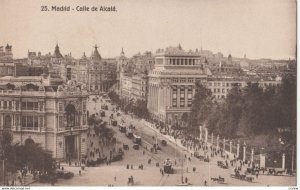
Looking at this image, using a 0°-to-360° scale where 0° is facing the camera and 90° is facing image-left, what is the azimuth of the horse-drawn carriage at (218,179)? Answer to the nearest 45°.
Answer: approximately 90°

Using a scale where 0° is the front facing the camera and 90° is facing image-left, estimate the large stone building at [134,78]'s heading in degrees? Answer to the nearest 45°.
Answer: approximately 45°

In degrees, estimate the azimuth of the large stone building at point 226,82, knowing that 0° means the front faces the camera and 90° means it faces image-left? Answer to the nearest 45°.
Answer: approximately 0°
